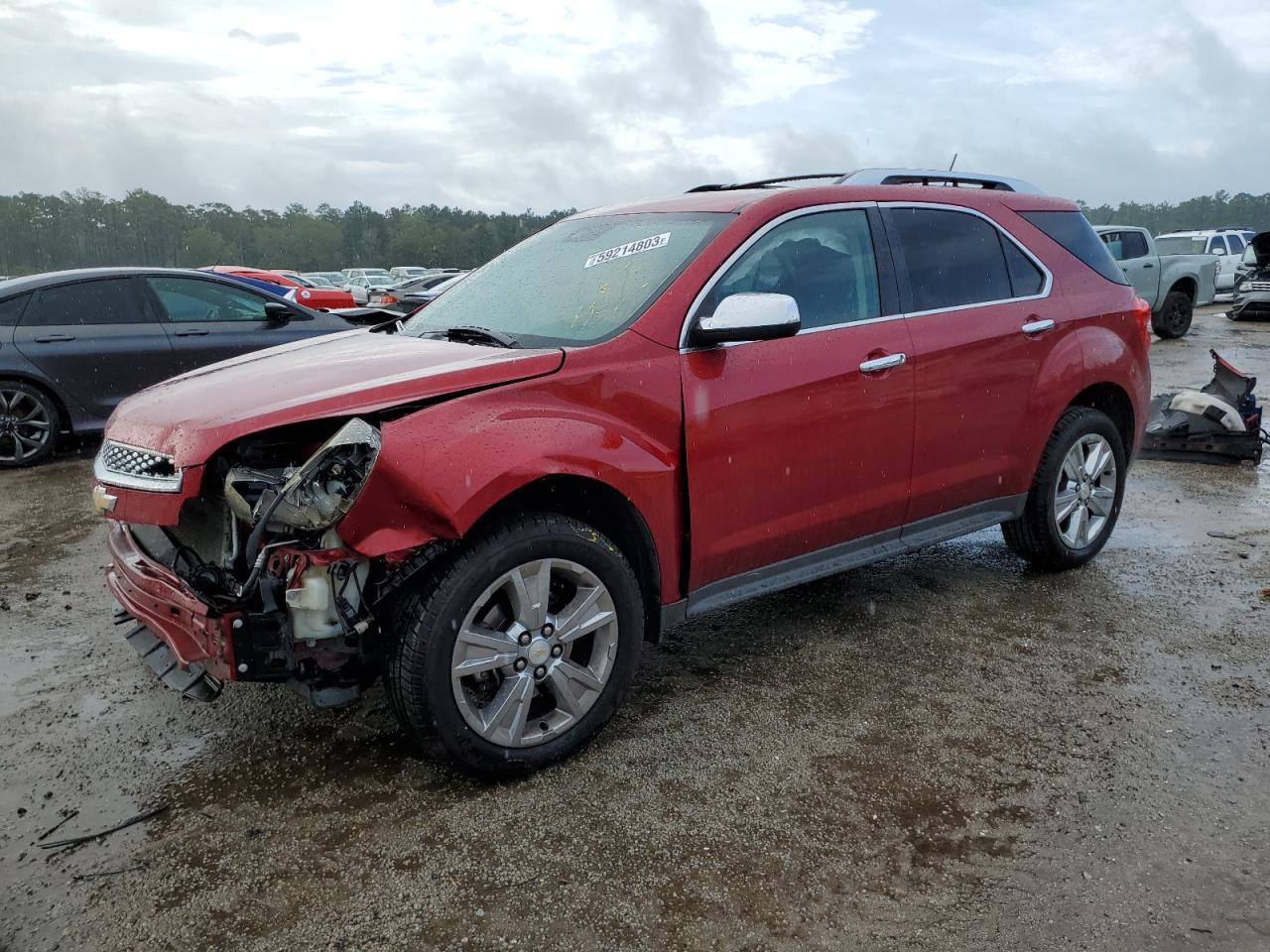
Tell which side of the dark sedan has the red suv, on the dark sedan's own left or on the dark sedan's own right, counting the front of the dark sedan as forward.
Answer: on the dark sedan's own right

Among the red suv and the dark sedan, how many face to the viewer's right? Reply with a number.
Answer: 1

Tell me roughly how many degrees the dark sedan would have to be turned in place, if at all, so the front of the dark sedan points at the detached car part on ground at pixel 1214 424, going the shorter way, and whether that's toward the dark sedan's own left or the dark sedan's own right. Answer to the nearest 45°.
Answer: approximately 45° to the dark sedan's own right

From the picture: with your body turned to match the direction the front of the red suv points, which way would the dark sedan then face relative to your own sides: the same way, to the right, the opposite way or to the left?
the opposite way

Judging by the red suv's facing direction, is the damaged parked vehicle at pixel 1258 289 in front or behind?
behind

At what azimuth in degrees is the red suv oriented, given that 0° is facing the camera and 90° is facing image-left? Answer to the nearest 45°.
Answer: approximately 45°

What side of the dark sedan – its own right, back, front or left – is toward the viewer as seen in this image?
right

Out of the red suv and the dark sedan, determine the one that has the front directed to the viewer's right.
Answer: the dark sedan

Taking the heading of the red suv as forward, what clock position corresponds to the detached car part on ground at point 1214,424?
The detached car part on ground is roughly at 6 o'clock from the red suv.
